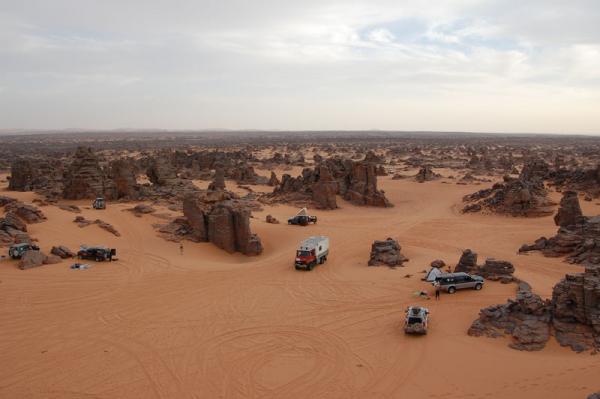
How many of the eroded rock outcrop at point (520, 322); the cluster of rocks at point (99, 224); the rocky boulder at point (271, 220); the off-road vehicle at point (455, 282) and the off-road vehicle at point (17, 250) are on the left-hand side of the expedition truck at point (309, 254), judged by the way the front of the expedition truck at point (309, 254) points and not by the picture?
2

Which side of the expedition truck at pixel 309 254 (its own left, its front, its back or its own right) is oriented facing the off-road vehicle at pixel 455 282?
left

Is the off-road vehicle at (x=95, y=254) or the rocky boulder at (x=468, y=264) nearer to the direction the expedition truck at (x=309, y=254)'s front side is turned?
the off-road vehicle

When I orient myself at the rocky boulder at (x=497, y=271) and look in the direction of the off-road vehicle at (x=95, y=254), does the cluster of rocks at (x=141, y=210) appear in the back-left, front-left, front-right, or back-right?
front-right

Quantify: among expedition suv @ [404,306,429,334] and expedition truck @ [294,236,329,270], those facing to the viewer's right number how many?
0

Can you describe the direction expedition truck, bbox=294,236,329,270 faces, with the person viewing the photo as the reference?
facing the viewer and to the left of the viewer

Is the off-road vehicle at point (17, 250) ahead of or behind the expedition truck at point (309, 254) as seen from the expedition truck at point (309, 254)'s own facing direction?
ahead
